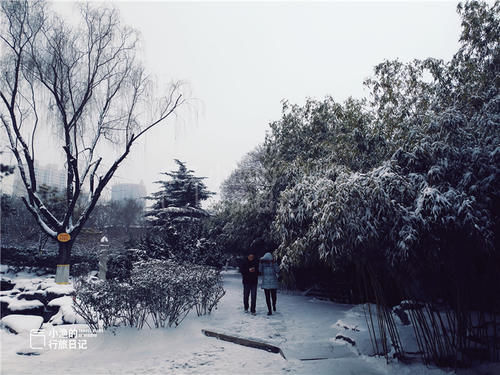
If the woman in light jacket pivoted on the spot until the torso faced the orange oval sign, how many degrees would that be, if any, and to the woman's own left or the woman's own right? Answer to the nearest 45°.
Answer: approximately 45° to the woman's own left

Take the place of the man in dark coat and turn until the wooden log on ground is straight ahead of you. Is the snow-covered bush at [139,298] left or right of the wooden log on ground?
right

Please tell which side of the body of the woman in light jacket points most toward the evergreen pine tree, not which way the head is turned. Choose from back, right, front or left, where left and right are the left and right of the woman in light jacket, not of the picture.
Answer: front

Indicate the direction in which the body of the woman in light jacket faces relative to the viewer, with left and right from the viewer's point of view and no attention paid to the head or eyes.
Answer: facing away from the viewer

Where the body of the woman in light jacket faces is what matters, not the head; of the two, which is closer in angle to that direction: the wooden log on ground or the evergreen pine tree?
the evergreen pine tree
